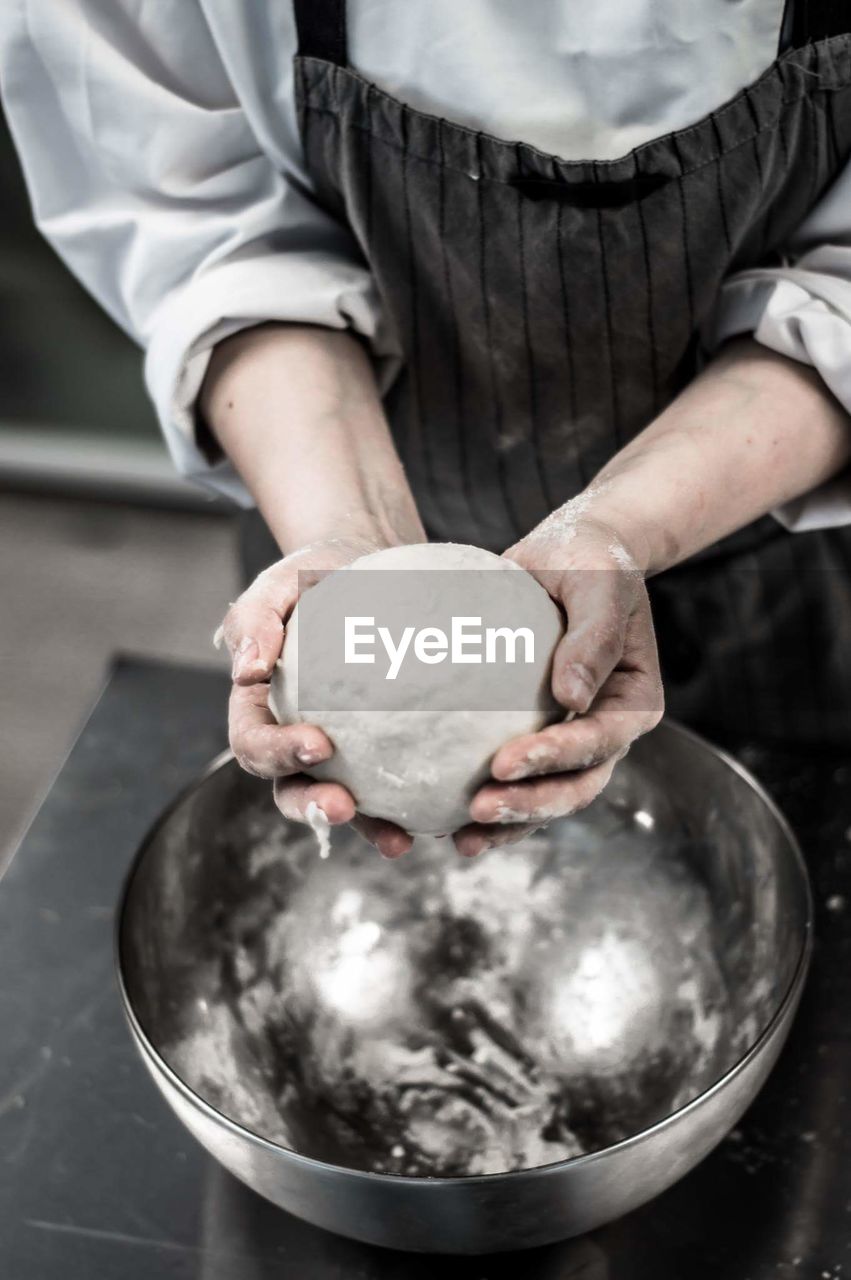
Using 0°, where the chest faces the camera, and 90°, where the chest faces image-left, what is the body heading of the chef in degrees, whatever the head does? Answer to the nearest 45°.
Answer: approximately 0°
